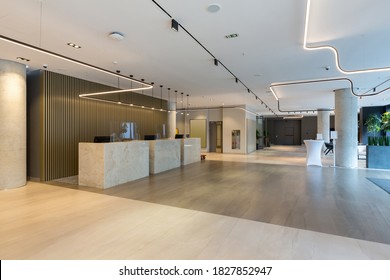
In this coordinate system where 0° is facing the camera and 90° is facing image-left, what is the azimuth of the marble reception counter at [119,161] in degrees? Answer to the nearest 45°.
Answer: approximately 315°

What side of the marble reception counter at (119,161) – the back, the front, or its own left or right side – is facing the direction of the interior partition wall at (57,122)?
back

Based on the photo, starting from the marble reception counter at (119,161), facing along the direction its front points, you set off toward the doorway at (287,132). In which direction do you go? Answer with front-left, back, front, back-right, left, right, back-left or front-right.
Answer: left

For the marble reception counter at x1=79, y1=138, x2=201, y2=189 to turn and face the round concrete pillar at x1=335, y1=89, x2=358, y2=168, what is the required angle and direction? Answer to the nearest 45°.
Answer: approximately 45° to its left

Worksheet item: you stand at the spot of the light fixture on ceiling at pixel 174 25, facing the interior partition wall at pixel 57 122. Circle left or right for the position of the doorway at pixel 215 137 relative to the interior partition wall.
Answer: right

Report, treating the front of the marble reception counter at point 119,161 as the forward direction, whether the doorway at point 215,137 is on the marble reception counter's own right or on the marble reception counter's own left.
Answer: on the marble reception counter's own left

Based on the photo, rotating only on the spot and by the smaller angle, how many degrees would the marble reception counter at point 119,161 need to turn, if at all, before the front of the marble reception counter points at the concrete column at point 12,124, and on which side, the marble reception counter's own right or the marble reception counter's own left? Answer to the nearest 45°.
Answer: approximately 135° to the marble reception counter's own right

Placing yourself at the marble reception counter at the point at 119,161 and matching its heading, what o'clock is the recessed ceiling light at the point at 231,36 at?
The recessed ceiling light is roughly at 12 o'clock from the marble reception counter.

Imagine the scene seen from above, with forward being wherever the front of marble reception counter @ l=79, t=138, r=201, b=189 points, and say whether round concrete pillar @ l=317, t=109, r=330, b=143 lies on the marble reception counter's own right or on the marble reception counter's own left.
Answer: on the marble reception counter's own left

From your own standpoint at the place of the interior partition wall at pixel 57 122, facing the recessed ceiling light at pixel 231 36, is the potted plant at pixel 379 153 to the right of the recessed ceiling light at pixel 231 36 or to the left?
left

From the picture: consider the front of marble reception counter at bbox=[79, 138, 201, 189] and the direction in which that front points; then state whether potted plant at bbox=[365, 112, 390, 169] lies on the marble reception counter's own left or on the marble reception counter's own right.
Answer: on the marble reception counter's own left

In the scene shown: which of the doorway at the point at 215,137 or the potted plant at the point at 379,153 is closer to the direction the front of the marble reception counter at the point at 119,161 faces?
the potted plant
